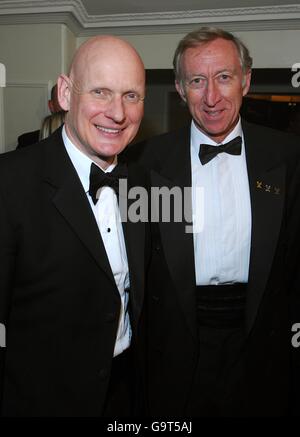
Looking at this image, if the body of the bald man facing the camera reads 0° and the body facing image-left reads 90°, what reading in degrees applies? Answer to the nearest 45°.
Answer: approximately 315°
